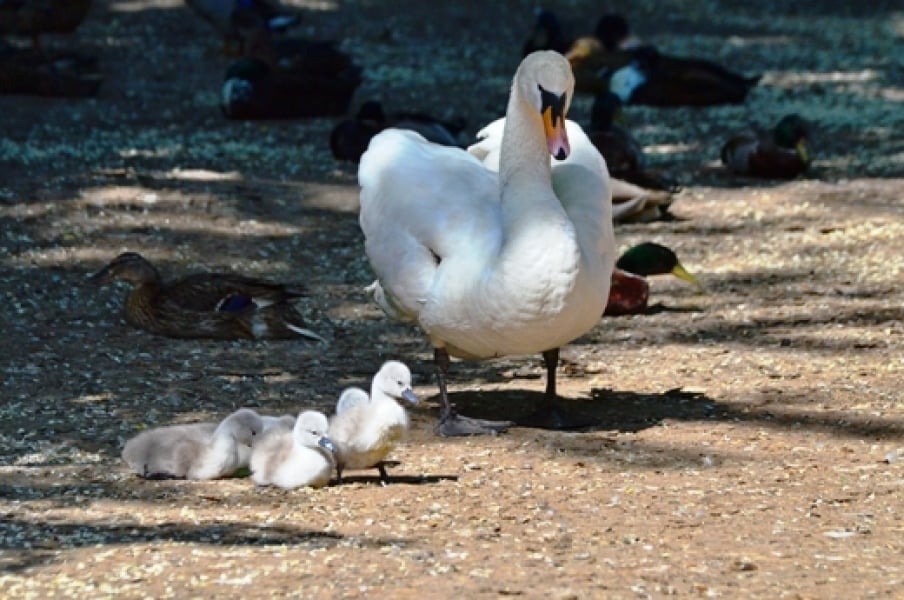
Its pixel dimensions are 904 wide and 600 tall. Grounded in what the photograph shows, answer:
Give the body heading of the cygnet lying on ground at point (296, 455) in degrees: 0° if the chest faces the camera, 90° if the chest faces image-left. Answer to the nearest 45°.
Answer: approximately 315°

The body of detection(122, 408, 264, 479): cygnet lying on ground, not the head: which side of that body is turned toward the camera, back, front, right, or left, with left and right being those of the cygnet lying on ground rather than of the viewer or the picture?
right

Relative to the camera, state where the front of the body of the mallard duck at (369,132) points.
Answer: to the viewer's left

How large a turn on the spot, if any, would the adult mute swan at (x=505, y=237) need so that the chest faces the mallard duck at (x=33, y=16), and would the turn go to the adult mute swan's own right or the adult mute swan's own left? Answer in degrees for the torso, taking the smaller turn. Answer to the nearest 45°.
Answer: approximately 180°

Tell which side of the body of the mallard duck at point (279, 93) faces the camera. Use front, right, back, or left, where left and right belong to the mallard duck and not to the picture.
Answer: left

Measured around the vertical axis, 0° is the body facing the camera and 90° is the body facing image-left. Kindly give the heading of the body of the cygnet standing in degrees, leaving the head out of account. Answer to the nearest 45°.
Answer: approximately 315°

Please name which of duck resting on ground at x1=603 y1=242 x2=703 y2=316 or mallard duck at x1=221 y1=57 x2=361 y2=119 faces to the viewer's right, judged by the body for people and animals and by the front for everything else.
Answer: the duck resting on ground

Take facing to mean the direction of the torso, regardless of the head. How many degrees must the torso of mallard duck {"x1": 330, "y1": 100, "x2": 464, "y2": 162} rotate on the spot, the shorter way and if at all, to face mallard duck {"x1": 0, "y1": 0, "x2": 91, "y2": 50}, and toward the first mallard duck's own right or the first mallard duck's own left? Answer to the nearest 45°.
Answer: approximately 45° to the first mallard duck's own right

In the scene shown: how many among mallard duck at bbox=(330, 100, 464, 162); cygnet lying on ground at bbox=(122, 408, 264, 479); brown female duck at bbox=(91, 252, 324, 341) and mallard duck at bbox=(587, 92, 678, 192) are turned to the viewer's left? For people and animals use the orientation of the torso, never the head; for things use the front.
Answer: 3

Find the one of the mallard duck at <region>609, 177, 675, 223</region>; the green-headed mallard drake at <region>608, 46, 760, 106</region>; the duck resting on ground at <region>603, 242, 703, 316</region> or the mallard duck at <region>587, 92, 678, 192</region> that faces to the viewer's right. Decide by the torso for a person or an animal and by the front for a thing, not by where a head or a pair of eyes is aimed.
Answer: the duck resting on ground

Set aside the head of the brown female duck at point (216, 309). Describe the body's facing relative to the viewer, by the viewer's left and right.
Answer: facing to the left of the viewer

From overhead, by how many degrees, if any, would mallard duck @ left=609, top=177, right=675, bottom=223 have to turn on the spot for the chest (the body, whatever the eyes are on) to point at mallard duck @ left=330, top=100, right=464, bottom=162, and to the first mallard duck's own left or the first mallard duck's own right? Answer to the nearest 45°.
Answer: approximately 45° to the first mallard duck's own right

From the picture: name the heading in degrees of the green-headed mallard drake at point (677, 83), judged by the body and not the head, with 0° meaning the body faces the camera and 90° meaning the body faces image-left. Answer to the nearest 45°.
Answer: approximately 90°

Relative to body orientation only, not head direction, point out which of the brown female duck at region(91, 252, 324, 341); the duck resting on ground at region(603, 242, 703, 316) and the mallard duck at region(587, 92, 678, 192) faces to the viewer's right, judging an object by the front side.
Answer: the duck resting on ground

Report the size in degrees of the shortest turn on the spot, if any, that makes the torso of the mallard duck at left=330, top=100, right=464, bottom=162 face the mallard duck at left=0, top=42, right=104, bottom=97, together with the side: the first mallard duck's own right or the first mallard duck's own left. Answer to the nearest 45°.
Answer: approximately 45° to the first mallard duck's own right

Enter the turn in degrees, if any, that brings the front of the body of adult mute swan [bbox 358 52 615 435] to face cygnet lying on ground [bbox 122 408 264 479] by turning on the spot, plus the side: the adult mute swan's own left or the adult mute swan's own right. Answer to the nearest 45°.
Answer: approximately 90° to the adult mute swan's own right
